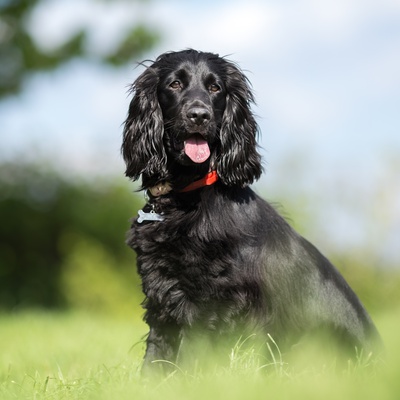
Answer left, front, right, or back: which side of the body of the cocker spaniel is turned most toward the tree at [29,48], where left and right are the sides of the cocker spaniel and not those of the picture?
right

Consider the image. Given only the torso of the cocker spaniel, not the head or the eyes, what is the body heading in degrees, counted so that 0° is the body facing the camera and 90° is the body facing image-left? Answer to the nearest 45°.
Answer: approximately 45°
